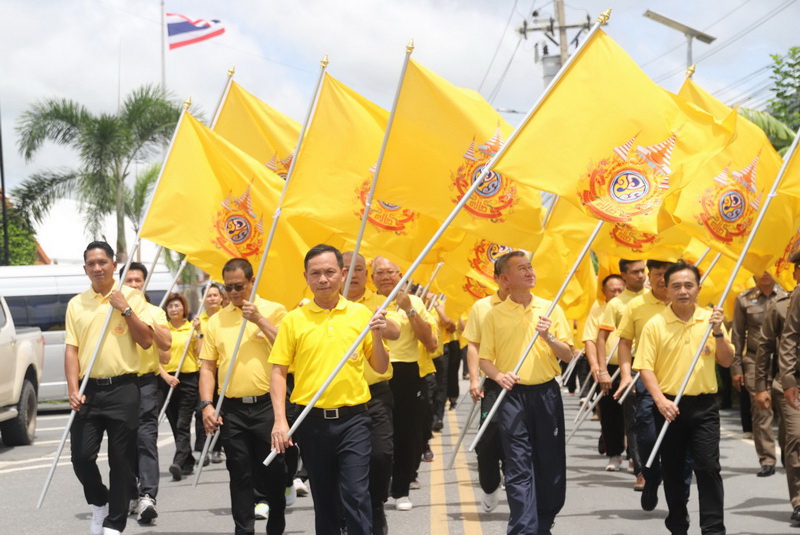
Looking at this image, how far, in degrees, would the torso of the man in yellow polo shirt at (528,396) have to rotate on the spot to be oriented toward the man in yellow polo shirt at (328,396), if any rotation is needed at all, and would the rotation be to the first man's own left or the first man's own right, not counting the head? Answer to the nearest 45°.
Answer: approximately 45° to the first man's own right

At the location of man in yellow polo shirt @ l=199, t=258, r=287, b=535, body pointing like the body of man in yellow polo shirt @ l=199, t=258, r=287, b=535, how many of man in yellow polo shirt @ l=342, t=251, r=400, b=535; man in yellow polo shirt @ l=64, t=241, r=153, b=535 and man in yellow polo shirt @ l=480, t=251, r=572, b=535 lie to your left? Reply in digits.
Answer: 2

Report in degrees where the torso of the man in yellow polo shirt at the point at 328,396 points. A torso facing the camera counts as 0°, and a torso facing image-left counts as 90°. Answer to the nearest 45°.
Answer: approximately 0°

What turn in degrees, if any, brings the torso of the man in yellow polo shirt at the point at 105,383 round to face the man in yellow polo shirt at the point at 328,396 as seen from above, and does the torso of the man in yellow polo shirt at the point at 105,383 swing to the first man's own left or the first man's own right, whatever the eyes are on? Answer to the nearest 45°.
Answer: approximately 45° to the first man's own left

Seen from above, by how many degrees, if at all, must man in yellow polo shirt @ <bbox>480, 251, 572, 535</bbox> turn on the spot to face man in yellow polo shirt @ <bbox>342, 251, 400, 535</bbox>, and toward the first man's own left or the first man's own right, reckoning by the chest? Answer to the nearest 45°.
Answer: approximately 90° to the first man's own right
